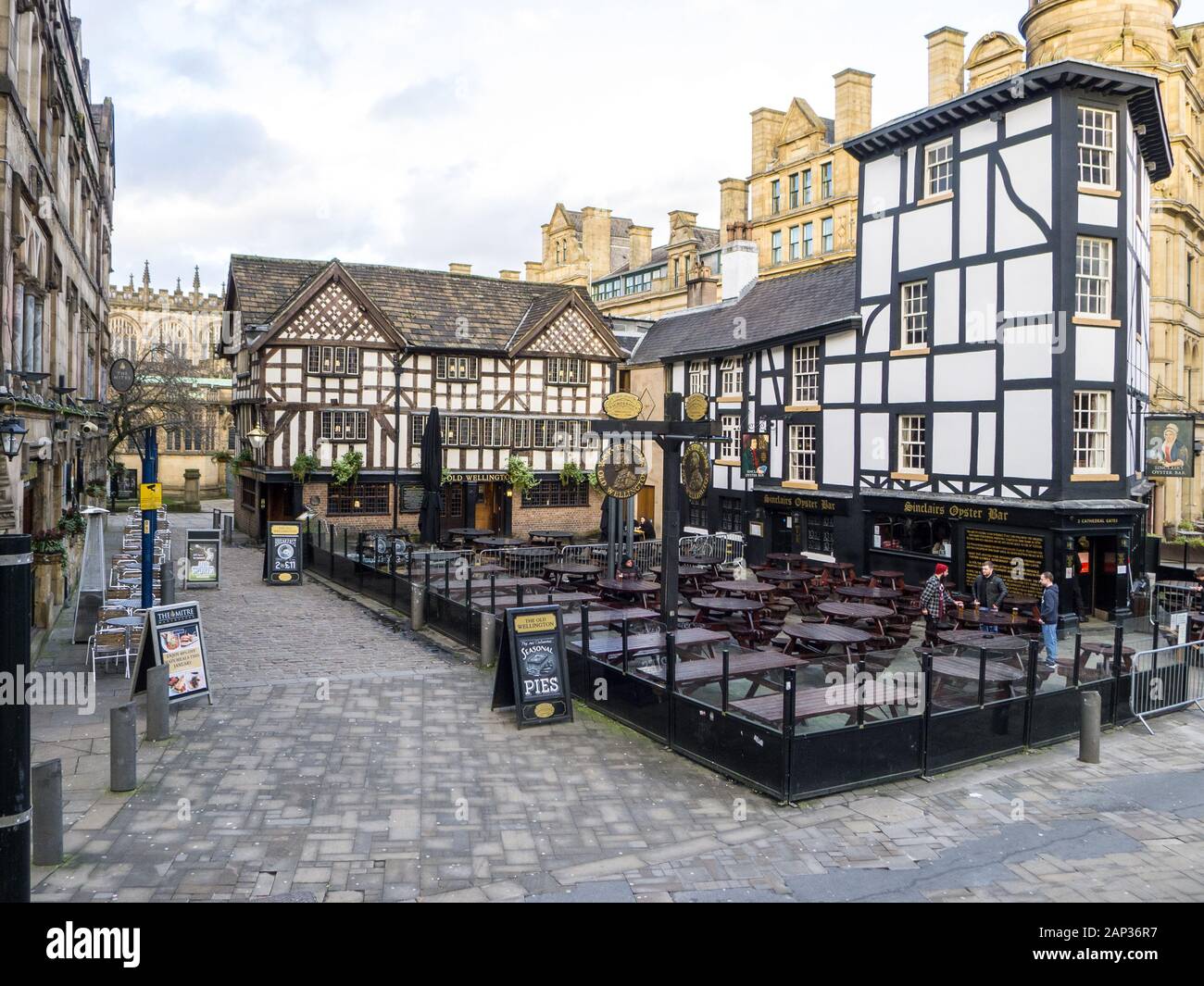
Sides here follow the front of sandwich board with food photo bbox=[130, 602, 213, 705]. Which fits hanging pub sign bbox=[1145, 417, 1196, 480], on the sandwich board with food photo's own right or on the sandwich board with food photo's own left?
on the sandwich board with food photo's own left

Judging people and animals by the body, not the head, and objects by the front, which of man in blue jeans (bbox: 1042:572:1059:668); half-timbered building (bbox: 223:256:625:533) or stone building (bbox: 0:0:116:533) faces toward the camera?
the half-timbered building

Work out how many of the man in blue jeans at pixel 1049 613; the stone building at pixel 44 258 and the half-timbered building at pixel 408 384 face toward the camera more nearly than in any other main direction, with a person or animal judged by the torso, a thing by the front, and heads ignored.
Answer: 1

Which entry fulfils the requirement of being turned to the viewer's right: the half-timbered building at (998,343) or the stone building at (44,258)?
the stone building

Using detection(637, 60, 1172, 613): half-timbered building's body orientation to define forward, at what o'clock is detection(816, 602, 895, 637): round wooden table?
The round wooden table is roughly at 11 o'clock from the half-timbered building.

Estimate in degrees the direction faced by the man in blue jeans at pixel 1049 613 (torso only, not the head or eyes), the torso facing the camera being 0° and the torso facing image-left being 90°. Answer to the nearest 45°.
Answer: approximately 90°

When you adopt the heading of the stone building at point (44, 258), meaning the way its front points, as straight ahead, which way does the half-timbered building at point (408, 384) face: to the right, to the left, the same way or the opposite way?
to the right

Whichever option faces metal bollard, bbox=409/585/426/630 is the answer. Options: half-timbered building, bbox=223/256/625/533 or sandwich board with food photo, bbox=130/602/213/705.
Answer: the half-timbered building

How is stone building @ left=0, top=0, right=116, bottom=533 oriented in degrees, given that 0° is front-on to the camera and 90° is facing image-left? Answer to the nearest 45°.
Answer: approximately 270°

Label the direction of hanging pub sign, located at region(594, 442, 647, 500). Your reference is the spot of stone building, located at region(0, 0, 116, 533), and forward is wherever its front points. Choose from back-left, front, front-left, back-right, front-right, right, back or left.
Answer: front-right

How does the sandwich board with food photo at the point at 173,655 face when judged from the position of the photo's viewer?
facing the viewer and to the right of the viewer
